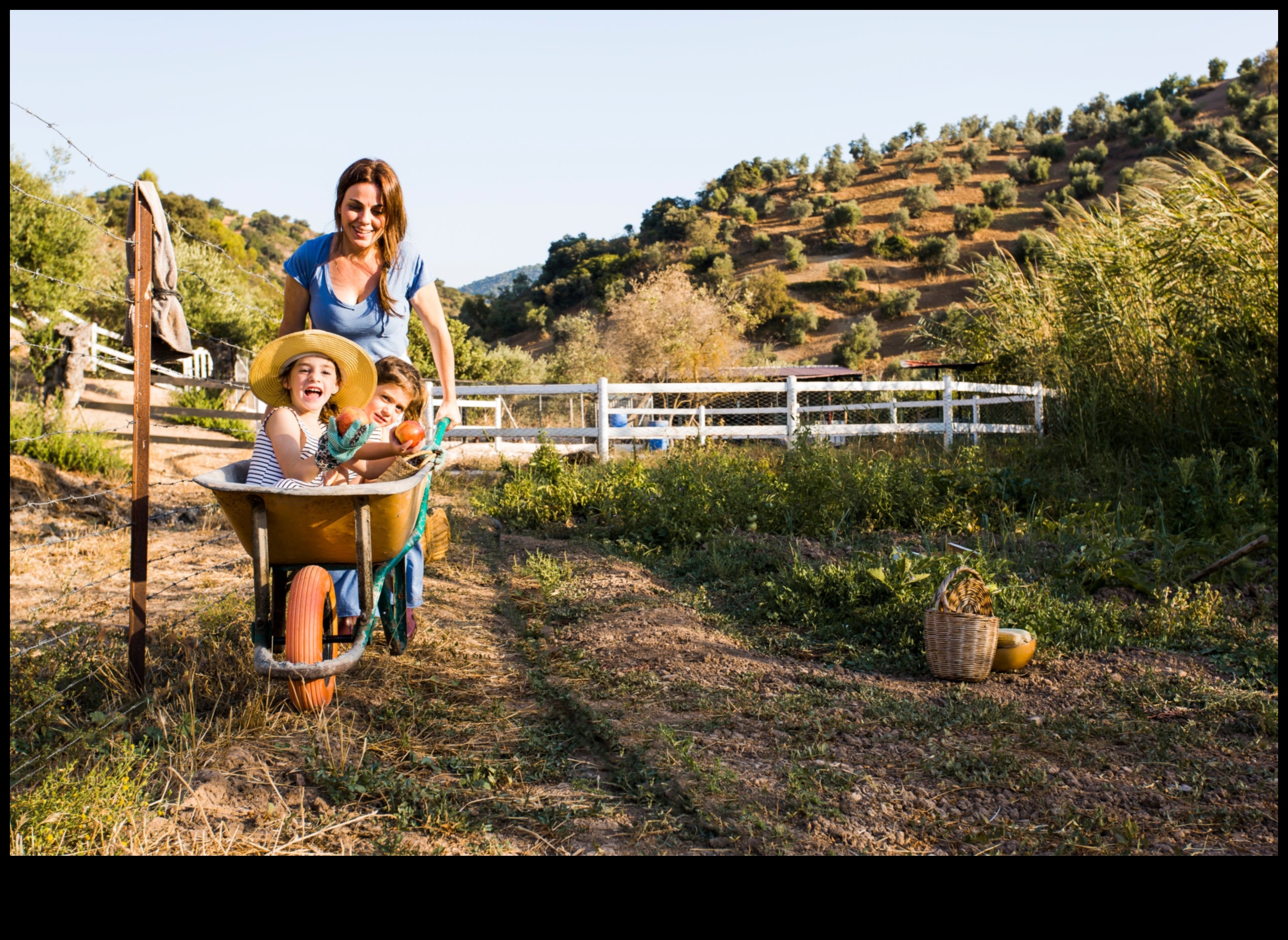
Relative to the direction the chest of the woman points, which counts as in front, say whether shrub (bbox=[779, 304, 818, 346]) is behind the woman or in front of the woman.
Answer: behind

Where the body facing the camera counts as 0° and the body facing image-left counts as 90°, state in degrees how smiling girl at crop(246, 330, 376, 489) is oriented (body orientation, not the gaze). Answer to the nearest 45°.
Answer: approximately 315°

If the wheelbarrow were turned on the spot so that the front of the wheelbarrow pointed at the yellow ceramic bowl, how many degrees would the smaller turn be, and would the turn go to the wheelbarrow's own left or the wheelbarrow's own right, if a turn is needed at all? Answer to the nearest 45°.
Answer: approximately 90° to the wheelbarrow's own left

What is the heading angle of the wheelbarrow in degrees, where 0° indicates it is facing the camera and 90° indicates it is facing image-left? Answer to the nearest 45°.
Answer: approximately 0°

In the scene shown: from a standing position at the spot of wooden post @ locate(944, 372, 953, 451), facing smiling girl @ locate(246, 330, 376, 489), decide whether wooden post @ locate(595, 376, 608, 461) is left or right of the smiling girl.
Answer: right
